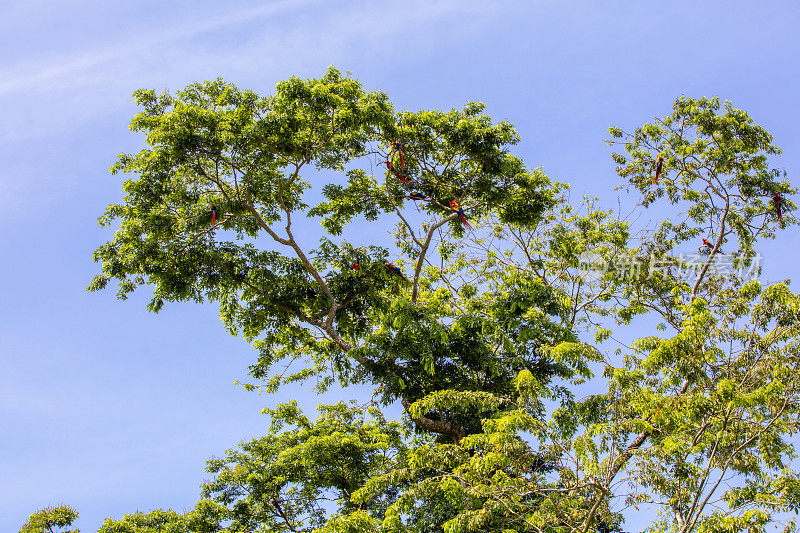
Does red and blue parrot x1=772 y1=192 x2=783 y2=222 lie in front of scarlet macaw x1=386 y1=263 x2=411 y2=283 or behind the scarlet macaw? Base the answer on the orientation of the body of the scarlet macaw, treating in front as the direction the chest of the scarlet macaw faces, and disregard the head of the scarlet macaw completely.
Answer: behind

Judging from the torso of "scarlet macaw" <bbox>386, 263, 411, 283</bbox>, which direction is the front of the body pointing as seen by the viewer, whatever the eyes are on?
to the viewer's left
